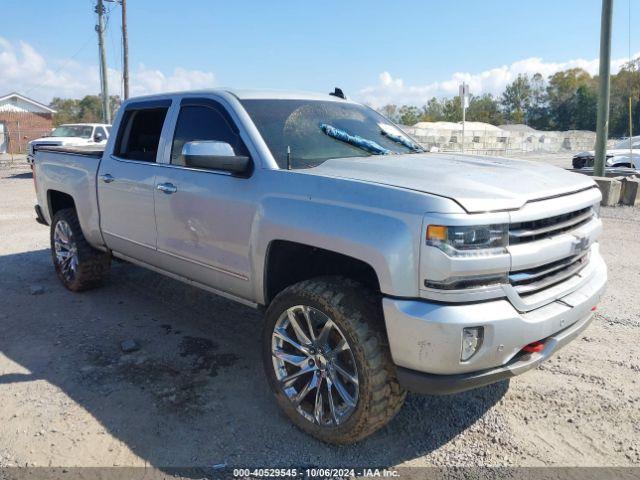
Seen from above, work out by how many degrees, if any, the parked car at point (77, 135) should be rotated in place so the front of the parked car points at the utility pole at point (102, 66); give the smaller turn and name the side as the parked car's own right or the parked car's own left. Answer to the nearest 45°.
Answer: approximately 135° to the parked car's own right

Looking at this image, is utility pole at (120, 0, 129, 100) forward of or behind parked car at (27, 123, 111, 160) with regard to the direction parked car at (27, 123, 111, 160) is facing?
behind

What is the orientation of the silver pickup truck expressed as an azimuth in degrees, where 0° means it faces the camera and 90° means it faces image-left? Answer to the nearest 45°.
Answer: approximately 315°

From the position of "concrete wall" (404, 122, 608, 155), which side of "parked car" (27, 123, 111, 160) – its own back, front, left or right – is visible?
back

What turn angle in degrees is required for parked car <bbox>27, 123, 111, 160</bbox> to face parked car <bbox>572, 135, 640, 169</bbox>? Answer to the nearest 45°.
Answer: approximately 90° to its left

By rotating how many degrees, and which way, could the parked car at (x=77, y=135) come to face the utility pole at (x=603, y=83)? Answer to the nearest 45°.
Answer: approximately 90° to its left

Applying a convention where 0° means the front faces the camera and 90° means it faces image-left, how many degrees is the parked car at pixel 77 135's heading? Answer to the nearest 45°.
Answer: approximately 45°

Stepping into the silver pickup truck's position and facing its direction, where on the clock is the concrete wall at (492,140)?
The concrete wall is roughly at 8 o'clock from the silver pickup truck.

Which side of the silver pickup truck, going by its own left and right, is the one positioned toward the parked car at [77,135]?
back

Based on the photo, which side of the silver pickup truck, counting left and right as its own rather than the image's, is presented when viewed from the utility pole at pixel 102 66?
back

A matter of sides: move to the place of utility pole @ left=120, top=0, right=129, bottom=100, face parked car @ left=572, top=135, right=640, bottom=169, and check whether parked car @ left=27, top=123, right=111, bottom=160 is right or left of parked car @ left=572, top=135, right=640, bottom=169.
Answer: right

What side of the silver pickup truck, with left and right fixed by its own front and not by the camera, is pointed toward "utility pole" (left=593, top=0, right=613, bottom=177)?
left
